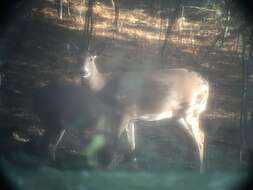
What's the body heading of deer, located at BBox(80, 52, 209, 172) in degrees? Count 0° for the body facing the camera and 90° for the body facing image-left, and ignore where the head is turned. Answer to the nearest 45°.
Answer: approximately 90°
